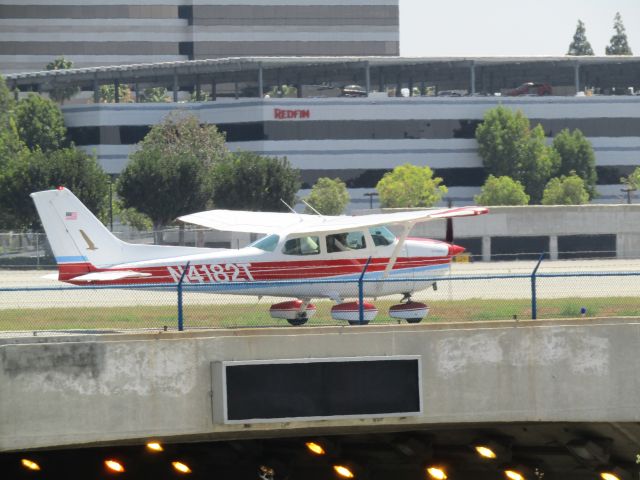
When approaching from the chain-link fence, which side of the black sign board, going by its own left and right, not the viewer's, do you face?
back

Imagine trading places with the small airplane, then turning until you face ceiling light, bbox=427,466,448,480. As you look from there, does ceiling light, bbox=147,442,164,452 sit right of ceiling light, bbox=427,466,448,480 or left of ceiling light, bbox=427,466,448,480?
right

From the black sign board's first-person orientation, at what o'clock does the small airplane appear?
The small airplane is roughly at 6 o'clock from the black sign board.

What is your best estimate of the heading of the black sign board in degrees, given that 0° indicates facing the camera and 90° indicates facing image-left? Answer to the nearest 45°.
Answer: approximately 0°

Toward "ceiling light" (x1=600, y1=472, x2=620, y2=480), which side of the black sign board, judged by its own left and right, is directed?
left

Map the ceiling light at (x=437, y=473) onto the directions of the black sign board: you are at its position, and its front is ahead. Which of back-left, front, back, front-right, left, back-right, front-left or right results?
back-left

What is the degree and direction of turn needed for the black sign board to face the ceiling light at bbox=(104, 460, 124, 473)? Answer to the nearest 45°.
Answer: approximately 135° to its right

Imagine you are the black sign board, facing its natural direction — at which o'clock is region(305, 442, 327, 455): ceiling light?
The ceiling light is roughly at 6 o'clock from the black sign board.
